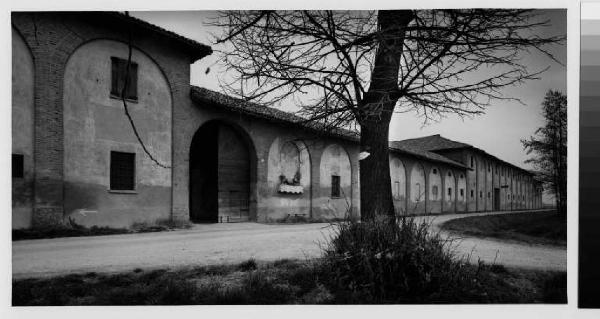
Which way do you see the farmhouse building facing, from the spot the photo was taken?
facing the viewer and to the right of the viewer
